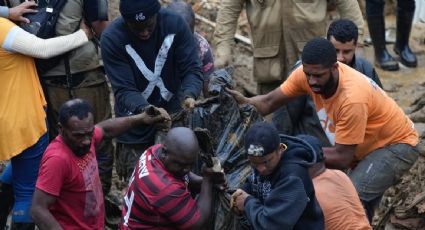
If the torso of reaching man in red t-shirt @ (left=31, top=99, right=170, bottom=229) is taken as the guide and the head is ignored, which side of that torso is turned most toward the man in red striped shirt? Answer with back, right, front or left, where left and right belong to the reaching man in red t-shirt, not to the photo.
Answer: front

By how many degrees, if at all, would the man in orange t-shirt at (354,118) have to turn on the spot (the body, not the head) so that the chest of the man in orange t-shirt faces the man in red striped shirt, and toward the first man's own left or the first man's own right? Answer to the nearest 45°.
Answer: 0° — they already face them

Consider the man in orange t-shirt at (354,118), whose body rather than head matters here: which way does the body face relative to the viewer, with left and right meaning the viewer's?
facing the viewer and to the left of the viewer

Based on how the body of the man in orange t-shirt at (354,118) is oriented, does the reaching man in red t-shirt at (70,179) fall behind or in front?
in front

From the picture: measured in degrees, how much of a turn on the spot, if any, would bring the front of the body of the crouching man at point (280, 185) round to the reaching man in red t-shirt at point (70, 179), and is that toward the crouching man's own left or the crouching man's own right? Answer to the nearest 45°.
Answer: approximately 45° to the crouching man's own right

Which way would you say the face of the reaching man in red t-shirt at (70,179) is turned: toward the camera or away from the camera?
toward the camera

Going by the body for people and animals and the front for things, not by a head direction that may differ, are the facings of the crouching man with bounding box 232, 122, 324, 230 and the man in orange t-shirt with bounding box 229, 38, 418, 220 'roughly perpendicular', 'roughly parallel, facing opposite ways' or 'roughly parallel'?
roughly parallel

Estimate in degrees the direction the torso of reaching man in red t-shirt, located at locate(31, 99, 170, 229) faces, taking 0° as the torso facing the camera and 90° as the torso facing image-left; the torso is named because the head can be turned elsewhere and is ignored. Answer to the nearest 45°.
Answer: approximately 315°

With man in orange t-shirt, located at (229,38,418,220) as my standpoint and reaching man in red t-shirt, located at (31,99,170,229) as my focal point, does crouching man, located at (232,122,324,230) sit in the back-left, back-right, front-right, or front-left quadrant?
front-left

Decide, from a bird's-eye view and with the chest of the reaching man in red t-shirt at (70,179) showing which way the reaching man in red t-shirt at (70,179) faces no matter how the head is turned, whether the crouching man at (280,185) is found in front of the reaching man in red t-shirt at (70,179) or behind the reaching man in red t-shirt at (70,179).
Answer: in front
